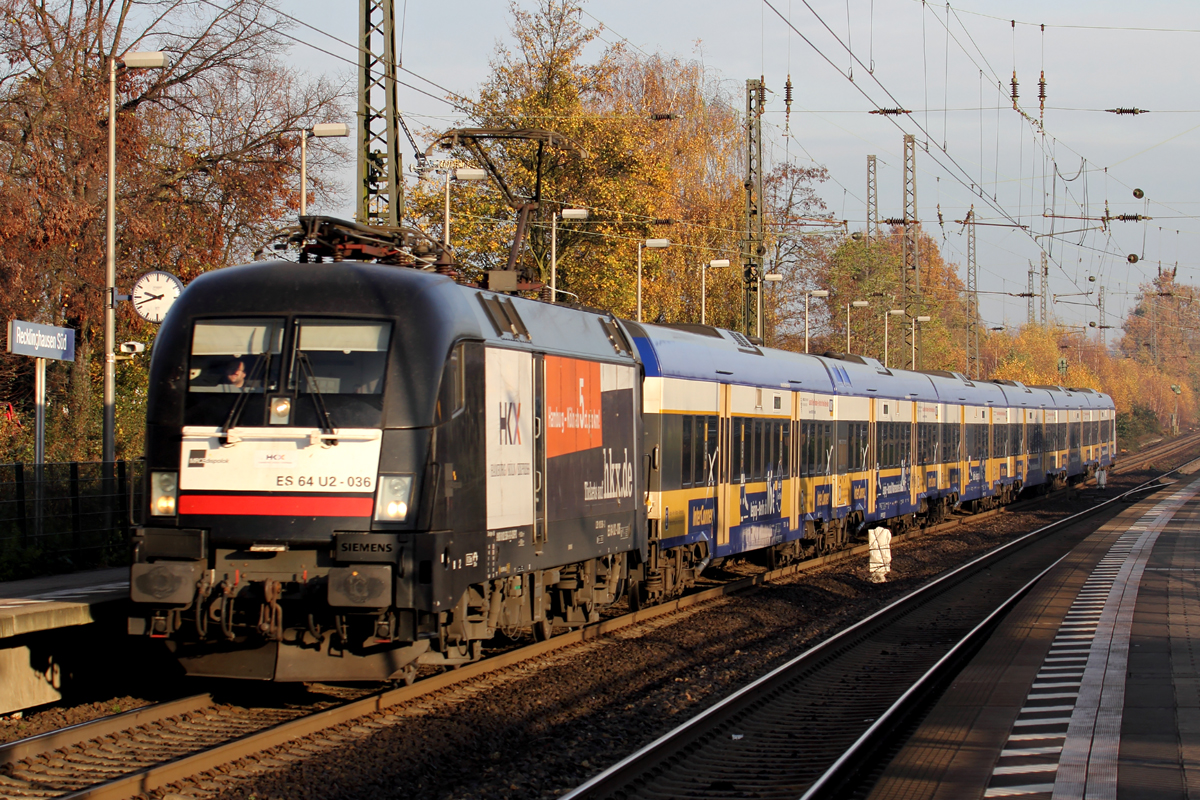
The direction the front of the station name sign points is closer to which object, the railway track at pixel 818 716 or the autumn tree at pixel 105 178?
the railway track

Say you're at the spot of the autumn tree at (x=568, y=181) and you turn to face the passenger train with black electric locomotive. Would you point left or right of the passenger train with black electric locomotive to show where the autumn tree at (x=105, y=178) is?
right

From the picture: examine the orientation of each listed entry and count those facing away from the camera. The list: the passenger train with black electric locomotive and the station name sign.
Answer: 0

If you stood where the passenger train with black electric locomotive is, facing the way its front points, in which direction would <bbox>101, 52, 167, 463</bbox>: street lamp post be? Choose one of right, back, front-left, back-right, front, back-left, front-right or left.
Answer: right

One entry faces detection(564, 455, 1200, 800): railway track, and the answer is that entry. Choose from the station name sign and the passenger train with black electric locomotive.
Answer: the station name sign

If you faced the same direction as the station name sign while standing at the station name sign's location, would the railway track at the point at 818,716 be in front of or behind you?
in front

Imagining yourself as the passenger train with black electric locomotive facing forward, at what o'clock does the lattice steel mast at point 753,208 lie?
The lattice steel mast is roughly at 5 o'clock from the passenger train with black electric locomotive.

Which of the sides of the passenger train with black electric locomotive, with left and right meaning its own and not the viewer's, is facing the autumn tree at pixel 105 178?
right

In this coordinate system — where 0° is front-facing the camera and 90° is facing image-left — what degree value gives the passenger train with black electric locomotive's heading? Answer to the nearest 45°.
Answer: approximately 45°

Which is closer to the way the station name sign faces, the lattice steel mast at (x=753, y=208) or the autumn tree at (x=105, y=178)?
the lattice steel mast

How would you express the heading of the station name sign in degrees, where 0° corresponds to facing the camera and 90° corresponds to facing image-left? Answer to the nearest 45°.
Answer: approximately 315°
